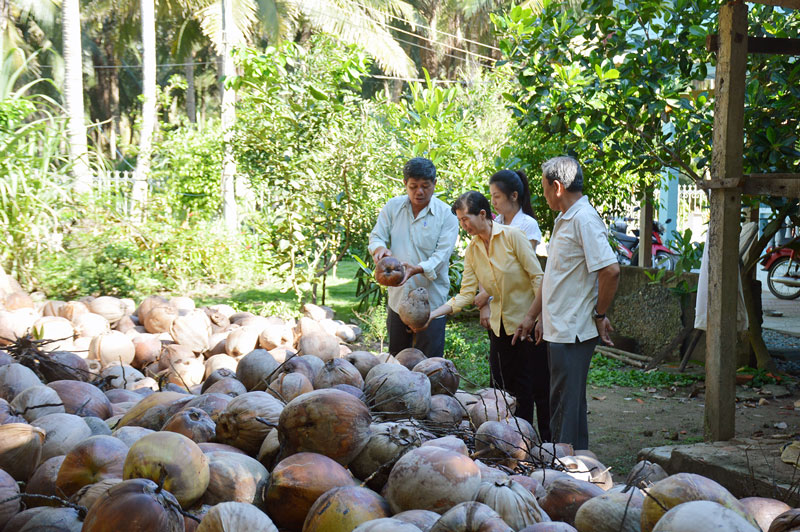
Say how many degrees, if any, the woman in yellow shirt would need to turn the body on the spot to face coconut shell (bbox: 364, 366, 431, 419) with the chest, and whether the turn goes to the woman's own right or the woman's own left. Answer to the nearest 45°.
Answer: approximately 45° to the woman's own left

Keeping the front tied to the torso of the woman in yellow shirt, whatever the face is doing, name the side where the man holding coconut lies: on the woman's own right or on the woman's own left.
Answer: on the woman's own right

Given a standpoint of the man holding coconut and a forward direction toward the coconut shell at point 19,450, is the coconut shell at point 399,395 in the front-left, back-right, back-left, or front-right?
front-left

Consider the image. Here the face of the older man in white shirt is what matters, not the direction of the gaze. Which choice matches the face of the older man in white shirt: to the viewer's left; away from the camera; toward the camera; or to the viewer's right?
to the viewer's left

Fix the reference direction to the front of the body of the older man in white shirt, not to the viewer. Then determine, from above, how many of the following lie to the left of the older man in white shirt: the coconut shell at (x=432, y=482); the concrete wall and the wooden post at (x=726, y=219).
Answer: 1

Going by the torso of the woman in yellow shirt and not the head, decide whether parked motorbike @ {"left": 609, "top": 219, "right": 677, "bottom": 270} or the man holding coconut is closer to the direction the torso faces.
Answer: the man holding coconut

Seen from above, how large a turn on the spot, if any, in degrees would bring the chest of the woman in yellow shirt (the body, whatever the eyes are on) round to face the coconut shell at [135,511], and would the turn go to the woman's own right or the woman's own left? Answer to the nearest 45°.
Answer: approximately 45° to the woman's own left

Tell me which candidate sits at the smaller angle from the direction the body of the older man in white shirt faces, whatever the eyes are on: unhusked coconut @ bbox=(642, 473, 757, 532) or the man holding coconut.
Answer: the man holding coconut

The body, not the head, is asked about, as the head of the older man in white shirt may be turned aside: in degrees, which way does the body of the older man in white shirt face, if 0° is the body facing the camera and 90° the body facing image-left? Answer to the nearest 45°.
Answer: approximately 90°

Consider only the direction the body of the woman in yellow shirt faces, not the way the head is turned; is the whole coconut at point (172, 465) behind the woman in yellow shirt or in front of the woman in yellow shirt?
in front

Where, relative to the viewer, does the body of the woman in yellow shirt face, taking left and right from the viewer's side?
facing the viewer and to the left of the viewer

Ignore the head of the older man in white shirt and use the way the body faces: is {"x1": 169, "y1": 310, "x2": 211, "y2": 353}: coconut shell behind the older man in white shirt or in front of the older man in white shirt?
in front

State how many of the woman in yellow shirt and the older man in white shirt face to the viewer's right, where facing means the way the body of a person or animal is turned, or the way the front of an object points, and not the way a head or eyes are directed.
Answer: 0
